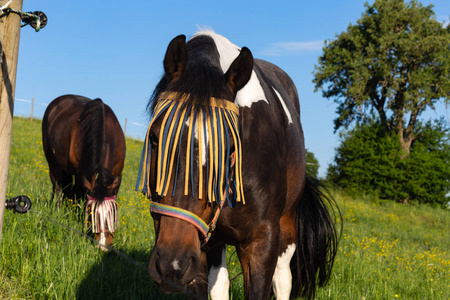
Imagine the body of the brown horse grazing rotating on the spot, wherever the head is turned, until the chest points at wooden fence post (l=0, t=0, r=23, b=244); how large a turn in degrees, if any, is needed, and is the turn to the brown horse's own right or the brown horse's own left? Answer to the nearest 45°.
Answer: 0° — it already faces it

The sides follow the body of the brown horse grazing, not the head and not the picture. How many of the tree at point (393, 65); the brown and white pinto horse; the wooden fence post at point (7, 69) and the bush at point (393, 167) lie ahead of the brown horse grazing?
2

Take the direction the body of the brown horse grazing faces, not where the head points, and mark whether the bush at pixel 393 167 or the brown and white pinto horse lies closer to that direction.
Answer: the brown and white pinto horse

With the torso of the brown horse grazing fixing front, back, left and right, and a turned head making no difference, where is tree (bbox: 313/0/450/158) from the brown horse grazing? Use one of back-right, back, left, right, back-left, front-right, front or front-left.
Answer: back-left

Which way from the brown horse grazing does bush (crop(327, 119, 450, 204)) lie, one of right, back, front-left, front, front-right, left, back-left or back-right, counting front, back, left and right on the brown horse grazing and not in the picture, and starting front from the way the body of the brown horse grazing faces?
back-left

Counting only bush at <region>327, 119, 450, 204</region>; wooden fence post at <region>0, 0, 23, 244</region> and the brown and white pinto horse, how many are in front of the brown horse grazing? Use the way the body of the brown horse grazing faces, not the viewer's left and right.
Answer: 2

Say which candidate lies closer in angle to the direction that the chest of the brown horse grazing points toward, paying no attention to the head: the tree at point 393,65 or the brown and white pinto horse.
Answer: the brown and white pinto horse

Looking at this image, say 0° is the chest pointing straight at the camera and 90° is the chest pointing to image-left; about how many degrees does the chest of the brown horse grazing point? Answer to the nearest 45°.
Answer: approximately 0°

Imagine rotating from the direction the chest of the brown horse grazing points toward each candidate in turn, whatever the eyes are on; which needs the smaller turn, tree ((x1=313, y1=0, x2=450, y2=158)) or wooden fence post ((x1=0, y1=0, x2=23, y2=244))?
the wooden fence post
